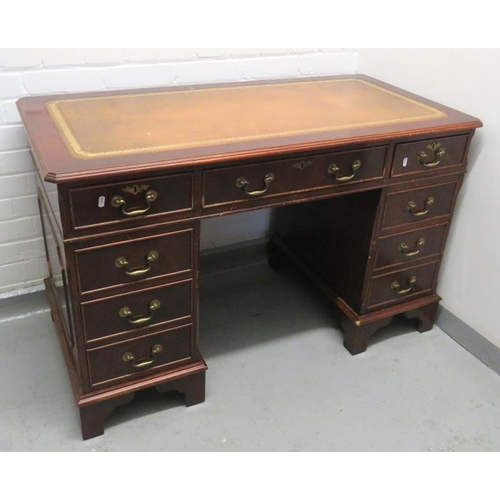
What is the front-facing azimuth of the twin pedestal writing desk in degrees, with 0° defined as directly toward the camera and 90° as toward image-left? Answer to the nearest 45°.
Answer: approximately 315°
